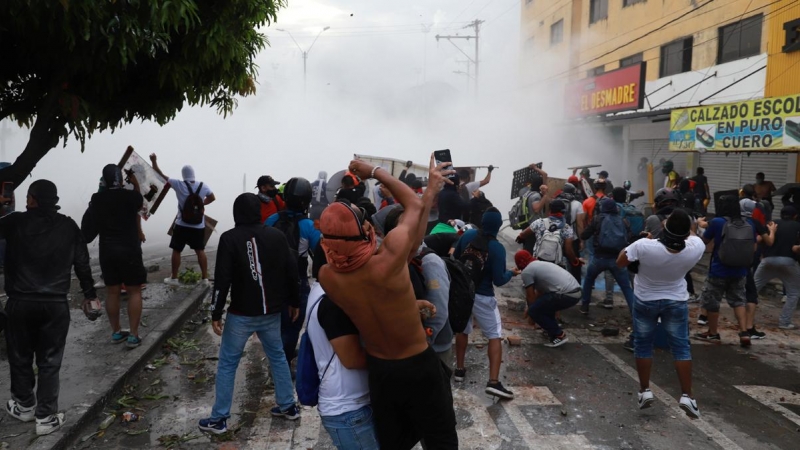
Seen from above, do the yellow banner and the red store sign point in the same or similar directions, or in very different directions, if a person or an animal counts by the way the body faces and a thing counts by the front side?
same or similar directions

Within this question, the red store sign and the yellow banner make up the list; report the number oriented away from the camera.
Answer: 0

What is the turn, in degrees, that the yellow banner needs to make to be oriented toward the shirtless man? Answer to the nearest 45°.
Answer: approximately 45° to its left

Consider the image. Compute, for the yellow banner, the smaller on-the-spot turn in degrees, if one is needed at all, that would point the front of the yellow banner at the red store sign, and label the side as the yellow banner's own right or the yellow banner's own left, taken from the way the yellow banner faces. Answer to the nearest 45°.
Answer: approximately 90° to the yellow banner's own right

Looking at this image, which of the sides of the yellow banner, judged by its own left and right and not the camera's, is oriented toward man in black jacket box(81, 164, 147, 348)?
front

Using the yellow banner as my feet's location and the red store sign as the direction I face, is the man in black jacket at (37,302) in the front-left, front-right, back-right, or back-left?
back-left

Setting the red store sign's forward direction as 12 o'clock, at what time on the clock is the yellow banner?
The yellow banner is roughly at 10 o'clock from the red store sign.

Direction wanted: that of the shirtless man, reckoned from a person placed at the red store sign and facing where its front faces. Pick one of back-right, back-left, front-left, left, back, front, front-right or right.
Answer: front-left

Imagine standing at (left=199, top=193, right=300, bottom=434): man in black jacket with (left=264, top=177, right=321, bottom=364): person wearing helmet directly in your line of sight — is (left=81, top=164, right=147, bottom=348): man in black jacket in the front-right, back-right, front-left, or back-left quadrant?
front-left

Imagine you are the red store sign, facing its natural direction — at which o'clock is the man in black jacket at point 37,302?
The man in black jacket is roughly at 11 o'clock from the red store sign.

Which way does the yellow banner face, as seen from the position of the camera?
facing the viewer and to the left of the viewer

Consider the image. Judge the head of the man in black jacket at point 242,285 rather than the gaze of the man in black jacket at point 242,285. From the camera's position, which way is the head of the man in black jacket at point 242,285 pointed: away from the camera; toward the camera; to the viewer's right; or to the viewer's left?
away from the camera

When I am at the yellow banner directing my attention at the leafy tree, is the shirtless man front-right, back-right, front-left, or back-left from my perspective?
front-left

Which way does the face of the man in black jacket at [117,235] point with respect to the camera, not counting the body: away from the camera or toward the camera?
away from the camera

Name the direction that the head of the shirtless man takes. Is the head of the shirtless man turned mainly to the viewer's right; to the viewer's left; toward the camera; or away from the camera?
away from the camera

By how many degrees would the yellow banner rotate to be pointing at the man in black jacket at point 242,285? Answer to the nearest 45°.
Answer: approximately 45° to its left
